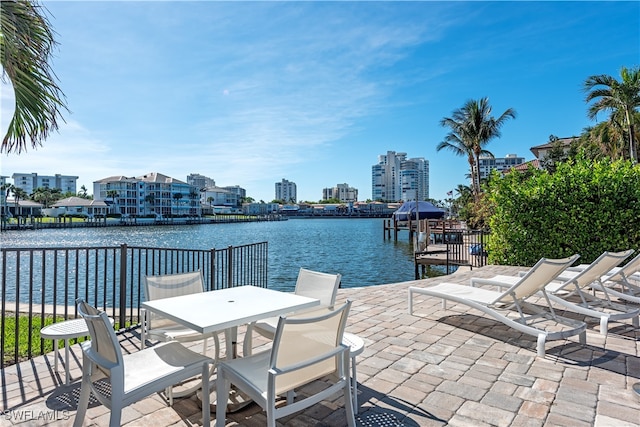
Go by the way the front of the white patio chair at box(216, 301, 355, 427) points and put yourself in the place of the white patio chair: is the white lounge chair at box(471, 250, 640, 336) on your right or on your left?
on your right

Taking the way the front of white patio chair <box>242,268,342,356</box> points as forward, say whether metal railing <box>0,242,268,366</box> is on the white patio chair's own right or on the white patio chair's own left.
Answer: on the white patio chair's own right

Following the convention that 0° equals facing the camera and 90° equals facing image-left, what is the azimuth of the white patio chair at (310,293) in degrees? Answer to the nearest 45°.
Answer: approximately 45°

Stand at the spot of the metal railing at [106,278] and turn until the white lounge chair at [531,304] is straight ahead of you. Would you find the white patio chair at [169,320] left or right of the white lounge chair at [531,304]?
right

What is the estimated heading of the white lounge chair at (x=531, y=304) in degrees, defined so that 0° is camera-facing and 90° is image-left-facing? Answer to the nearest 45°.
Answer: approximately 135°

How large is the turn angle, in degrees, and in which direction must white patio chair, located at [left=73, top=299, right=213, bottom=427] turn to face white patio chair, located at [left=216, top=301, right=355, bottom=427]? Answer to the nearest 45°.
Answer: approximately 90° to its right

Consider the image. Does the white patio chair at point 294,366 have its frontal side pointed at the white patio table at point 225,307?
yes

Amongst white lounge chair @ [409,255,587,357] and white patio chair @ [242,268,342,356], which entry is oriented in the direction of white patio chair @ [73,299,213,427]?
white patio chair @ [242,268,342,356]

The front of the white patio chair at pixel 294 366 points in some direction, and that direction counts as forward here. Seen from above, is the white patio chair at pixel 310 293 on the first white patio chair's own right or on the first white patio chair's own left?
on the first white patio chair's own right

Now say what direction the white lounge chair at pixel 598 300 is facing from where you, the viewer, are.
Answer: facing away from the viewer and to the left of the viewer
